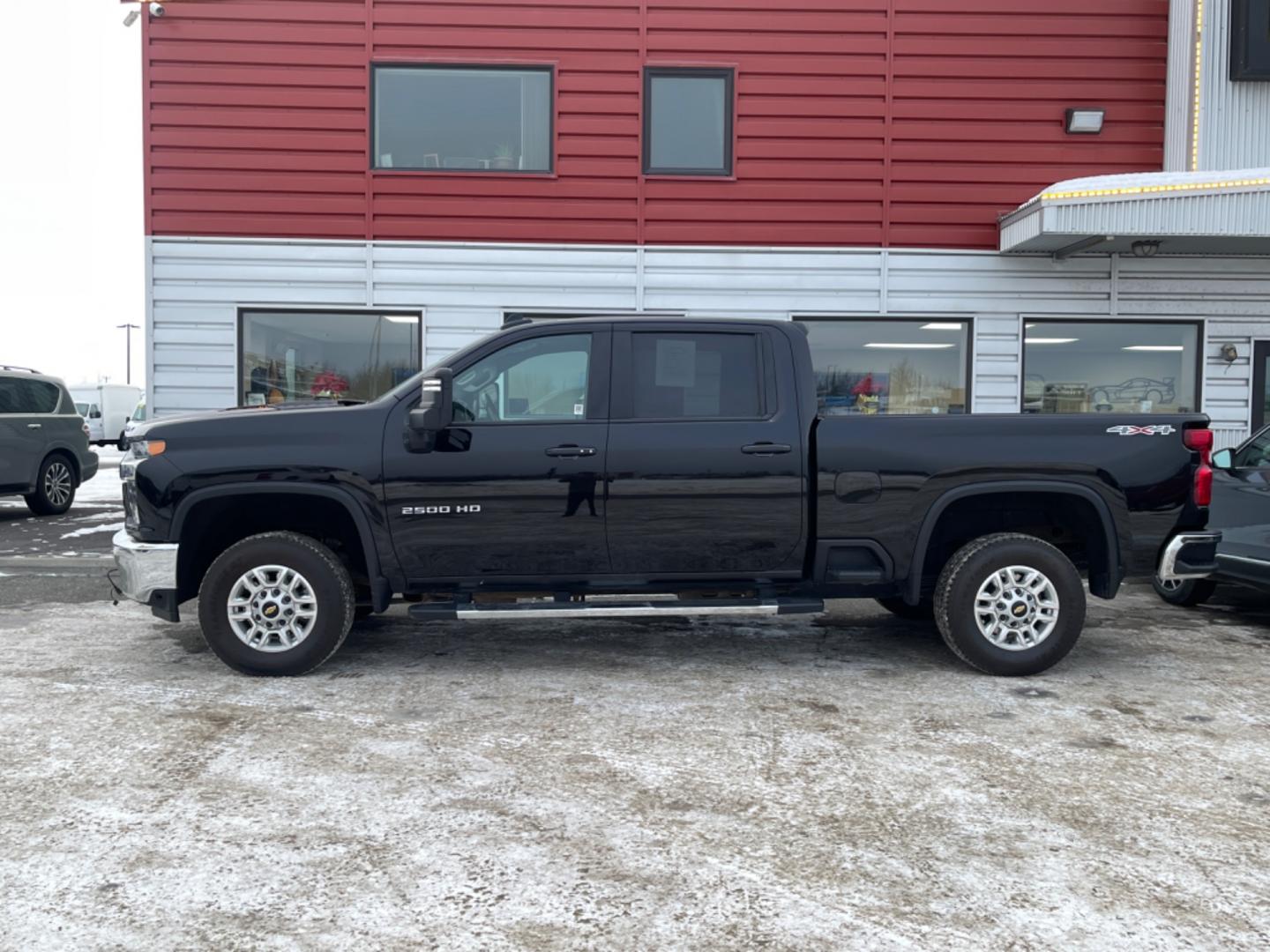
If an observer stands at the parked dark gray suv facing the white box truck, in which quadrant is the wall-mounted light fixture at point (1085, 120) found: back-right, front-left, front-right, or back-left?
back-right

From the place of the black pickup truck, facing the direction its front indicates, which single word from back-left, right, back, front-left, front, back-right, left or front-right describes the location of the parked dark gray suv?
front-right

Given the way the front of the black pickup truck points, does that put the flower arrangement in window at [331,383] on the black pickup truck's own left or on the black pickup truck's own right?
on the black pickup truck's own right

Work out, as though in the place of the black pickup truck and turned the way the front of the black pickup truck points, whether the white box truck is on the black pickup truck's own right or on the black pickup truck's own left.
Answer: on the black pickup truck's own right

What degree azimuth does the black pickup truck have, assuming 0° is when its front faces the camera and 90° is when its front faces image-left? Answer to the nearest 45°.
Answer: approximately 90°

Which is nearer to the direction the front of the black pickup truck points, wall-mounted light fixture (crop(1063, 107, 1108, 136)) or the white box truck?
the white box truck

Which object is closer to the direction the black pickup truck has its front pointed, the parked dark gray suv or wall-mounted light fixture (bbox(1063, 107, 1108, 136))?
the parked dark gray suv

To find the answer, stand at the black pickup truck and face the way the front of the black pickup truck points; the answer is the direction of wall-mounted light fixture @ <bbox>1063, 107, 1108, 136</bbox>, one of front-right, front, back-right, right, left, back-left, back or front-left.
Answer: back-right
